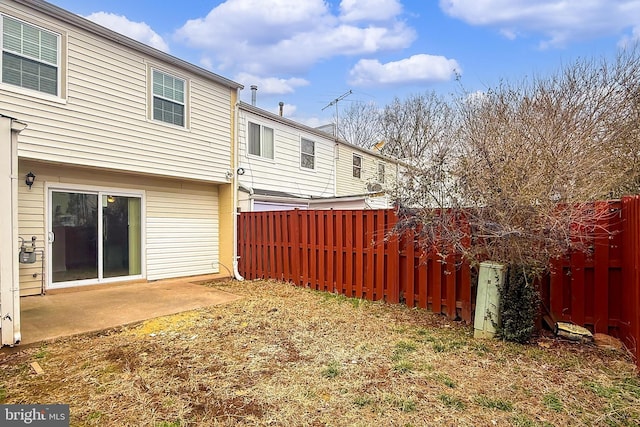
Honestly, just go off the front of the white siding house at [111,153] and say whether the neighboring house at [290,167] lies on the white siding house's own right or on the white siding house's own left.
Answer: on the white siding house's own right

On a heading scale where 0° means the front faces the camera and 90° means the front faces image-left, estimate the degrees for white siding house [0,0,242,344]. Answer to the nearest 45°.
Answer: approximately 135°

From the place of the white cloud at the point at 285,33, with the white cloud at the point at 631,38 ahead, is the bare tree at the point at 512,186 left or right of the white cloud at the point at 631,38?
right
